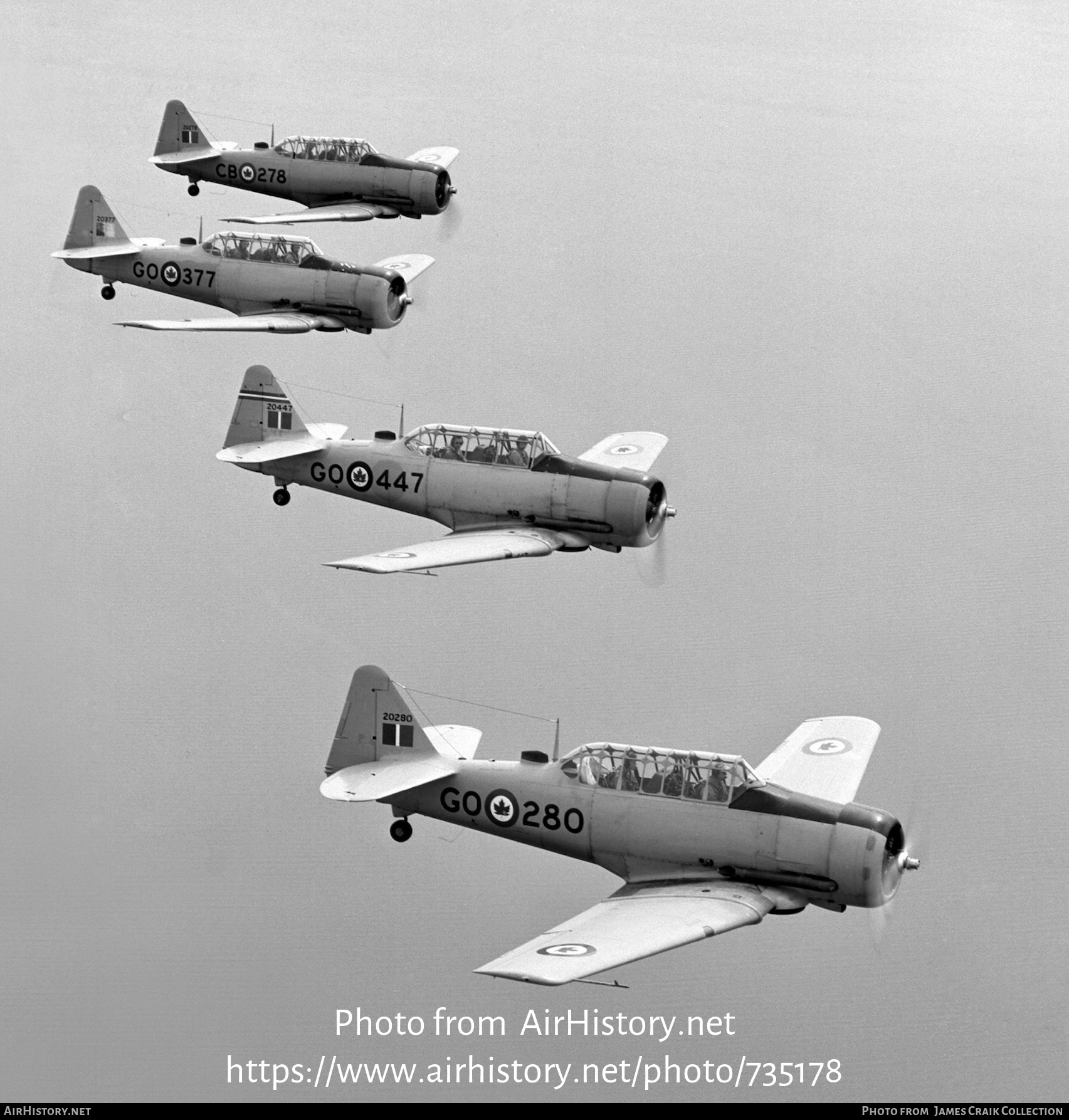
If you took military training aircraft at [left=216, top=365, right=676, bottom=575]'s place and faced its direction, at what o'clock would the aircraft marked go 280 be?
The aircraft marked go 280 is roughly at 1 o'clock from the military training aircraft.

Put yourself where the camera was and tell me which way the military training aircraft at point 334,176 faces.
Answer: facing the viewer and to the right of the viewer

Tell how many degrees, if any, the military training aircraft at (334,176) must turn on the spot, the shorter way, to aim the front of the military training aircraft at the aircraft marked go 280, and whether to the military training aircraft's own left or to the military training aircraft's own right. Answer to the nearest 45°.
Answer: approximately 45° to the military training aircraft's own right

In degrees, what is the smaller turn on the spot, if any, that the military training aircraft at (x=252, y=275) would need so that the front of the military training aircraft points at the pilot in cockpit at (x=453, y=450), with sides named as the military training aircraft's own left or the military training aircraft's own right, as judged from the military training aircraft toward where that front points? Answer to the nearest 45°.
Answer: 0° — it already faces them

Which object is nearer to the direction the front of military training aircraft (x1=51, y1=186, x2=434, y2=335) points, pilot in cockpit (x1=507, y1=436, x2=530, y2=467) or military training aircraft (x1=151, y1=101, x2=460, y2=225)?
the pilot in cockpit

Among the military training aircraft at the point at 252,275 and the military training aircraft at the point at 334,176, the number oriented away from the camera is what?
0

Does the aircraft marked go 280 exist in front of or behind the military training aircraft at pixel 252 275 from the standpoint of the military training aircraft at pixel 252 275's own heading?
in front

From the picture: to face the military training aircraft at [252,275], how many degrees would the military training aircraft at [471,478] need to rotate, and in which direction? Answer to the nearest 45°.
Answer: approximately 180°

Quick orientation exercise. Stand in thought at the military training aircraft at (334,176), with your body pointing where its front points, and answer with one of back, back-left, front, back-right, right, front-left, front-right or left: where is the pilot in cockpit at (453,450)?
front-right
